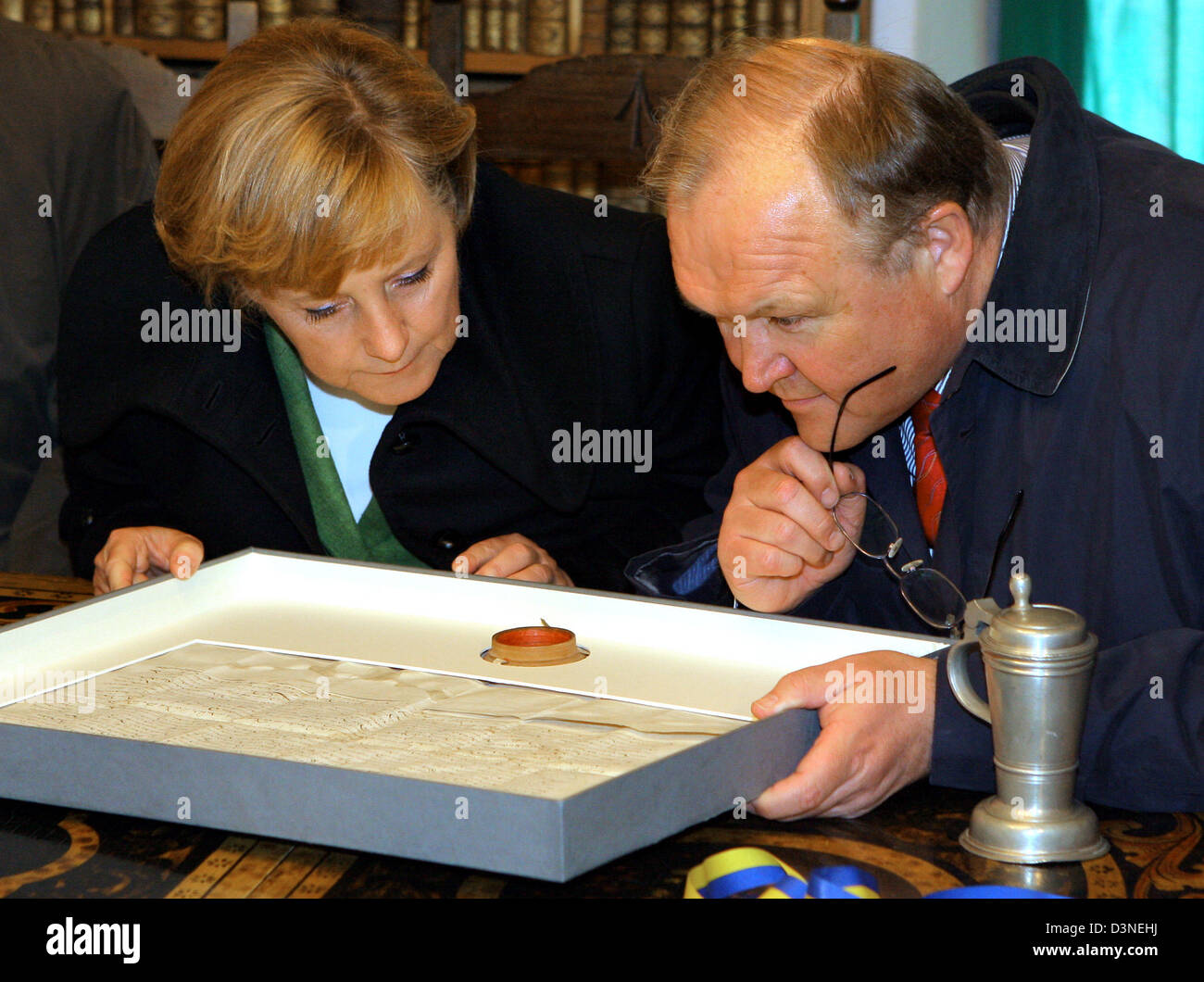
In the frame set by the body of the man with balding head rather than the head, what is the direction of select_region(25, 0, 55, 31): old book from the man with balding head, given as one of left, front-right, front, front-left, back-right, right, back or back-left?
right

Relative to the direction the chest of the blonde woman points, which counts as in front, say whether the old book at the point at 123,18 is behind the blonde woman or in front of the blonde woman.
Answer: behind

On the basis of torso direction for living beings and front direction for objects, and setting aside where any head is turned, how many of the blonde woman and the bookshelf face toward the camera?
2

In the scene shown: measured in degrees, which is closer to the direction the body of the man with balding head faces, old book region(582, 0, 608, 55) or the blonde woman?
the blonde woman

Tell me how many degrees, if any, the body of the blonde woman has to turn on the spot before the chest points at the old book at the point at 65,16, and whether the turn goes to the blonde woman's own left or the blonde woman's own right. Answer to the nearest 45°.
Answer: approximately 180°

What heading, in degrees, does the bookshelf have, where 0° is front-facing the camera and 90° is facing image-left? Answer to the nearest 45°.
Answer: approximately 0°

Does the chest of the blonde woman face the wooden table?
yes

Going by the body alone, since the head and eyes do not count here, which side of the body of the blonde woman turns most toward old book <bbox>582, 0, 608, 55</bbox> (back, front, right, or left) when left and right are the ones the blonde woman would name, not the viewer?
back

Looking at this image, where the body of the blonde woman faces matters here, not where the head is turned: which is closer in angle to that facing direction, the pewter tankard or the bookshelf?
the pewter tankard

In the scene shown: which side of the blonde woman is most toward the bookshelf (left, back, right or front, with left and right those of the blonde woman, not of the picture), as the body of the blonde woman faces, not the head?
back
